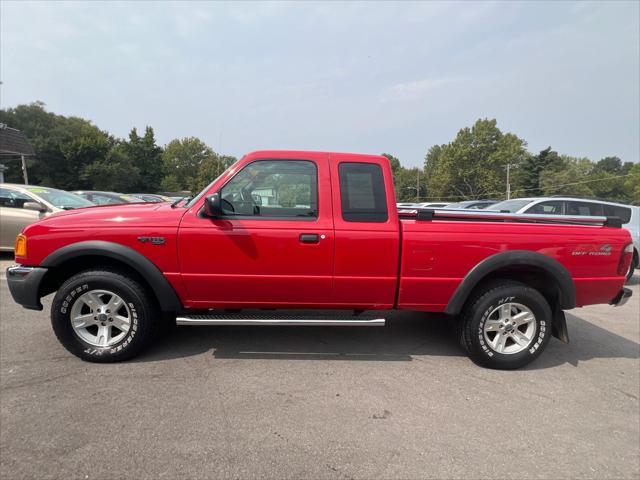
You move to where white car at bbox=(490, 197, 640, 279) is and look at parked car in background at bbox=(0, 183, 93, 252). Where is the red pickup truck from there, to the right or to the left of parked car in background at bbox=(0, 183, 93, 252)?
left

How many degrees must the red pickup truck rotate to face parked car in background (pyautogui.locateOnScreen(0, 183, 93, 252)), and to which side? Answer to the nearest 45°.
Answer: approximately 45° to its right

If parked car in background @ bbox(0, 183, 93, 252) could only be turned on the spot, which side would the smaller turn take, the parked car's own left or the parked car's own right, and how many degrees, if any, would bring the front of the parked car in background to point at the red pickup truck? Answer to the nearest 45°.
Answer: approximately 45° to the parked car's own right

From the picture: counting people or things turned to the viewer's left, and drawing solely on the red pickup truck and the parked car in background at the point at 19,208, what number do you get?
1

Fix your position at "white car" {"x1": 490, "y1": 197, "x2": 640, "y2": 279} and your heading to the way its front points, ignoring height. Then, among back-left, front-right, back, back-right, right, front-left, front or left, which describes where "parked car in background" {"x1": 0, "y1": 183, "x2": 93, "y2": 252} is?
front

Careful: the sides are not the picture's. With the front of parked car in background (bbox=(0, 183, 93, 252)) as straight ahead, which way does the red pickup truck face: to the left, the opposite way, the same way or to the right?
the opposite way

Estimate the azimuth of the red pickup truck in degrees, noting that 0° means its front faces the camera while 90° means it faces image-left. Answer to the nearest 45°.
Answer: approximately 90°

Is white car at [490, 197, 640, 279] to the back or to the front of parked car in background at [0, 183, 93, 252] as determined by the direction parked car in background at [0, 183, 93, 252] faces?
to the front

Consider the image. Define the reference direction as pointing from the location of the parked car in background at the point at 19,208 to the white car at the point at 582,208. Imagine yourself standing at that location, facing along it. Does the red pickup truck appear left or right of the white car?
right

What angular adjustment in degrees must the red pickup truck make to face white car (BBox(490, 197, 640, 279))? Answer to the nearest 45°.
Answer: approximately 135° to its right

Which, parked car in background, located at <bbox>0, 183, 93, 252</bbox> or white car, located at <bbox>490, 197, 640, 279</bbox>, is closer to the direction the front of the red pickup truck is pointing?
the parked car in background

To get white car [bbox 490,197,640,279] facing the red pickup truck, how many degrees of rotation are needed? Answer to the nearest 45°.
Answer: approximately 45° to its left

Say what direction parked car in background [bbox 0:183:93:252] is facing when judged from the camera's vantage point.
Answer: facing the viewer and to the right of the viewer
